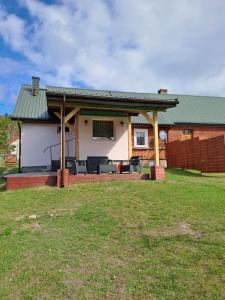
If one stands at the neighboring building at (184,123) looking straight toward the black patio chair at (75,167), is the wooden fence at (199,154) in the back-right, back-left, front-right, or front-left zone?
front-left

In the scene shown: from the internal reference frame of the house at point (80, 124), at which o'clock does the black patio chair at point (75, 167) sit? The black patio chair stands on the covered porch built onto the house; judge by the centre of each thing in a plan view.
The black patio chair is roughly at 12 o'clock from the house.

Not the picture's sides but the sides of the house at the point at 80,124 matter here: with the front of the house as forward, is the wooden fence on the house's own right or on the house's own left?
on the house's own left

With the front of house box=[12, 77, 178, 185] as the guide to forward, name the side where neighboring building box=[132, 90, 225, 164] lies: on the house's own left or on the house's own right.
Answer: on the house's own left

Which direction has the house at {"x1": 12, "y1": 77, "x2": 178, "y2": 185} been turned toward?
toward the camera
